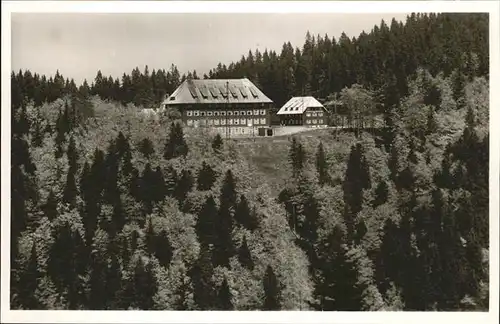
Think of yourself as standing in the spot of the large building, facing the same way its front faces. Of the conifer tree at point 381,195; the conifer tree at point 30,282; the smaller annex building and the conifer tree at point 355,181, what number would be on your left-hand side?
3

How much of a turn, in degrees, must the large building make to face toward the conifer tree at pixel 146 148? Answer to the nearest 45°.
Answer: approximately 90° to its right

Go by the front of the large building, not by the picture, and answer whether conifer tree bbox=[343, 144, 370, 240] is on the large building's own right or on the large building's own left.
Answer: on the large building's own left

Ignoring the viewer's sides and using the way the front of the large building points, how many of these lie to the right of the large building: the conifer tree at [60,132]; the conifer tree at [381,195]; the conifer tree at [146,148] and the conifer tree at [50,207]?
3

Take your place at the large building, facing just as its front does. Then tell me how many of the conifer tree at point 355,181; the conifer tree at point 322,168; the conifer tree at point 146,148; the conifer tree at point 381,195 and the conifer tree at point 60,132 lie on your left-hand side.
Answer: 3

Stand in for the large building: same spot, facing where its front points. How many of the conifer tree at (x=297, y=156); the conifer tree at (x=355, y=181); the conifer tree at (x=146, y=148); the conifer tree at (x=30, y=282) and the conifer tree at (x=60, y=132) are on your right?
3

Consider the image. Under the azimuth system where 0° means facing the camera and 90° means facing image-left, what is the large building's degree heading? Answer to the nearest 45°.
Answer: approximately 0°

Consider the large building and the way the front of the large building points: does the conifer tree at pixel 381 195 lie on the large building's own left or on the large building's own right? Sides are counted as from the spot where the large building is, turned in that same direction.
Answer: on the large building's own left

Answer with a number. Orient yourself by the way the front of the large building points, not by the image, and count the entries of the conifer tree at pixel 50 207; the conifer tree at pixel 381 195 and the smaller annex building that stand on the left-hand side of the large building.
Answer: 2
